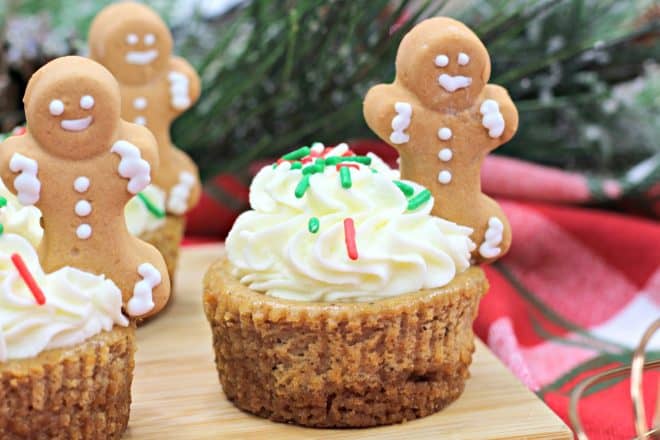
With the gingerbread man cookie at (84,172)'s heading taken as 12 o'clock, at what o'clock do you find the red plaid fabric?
The red plaid fabric is roughly at 8 o'clock from the gingerbread man cookie.

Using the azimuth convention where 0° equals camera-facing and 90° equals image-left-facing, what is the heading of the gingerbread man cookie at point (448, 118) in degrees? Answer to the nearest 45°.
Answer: approximately 0°

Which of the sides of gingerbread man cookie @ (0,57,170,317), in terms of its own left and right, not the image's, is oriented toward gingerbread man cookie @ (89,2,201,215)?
back

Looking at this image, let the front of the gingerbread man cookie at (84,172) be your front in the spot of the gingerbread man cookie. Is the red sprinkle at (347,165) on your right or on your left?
on your left

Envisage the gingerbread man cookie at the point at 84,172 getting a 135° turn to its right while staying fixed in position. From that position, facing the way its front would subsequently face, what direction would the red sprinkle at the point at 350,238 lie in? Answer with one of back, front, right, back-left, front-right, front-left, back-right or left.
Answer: back-right

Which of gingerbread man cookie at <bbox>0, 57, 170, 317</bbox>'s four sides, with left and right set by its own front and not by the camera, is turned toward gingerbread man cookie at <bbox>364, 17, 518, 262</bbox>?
left

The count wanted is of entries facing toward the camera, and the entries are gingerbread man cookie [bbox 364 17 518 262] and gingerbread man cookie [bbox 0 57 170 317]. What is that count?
2

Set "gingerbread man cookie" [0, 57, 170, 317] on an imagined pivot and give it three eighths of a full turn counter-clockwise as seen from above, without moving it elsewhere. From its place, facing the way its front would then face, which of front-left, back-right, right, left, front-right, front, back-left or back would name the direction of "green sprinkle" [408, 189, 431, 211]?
front-right

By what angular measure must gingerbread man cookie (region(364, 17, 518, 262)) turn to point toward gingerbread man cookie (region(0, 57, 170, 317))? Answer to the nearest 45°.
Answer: approximately 45° to its right
